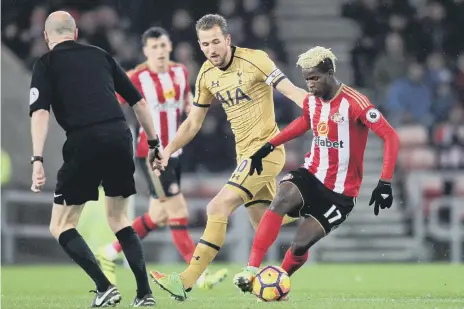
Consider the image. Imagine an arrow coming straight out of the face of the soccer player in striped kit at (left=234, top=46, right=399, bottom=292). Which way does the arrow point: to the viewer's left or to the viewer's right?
to the viewer's left

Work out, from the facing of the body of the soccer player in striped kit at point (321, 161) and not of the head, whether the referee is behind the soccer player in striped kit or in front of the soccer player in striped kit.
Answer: in front

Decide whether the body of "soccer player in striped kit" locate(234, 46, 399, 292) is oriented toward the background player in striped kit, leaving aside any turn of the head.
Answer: no

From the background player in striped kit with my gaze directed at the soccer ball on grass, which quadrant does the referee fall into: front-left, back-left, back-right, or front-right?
front-right

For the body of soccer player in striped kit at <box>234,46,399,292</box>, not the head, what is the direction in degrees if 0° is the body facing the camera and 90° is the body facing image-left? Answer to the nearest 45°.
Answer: approximately 45°

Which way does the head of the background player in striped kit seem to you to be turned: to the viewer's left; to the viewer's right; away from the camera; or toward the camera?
toward the camera

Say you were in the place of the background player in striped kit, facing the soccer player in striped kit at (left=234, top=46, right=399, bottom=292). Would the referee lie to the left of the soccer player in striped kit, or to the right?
right

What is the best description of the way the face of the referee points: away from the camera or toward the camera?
away from the camera
